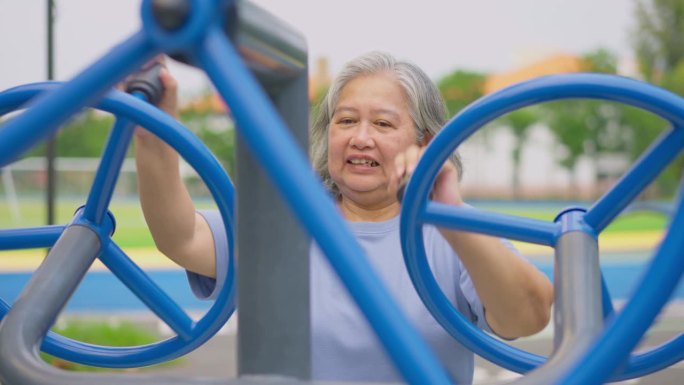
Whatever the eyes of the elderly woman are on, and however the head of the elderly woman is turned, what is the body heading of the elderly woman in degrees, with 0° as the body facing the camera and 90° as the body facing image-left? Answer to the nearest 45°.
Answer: approximately 0°

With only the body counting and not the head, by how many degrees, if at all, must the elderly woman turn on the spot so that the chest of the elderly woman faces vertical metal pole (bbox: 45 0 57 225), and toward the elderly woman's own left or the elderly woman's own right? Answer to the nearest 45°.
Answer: approximately 135° to the elderly woman's own right

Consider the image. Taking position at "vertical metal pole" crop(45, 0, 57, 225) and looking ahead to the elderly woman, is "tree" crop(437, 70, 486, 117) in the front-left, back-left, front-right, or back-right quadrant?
back-left

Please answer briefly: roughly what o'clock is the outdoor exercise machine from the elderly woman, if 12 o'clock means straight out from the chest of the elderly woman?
The outdoor exercise machine is roughly at 12 o'clock from the elderly woman.

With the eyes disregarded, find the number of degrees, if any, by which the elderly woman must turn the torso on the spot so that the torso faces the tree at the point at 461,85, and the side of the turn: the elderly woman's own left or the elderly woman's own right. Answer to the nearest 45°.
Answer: approximately 180°

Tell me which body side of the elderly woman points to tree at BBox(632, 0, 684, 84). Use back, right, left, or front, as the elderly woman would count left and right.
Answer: back
